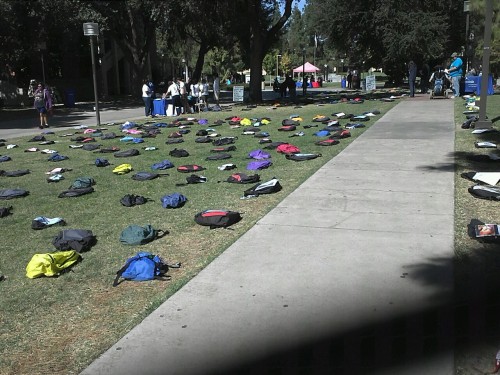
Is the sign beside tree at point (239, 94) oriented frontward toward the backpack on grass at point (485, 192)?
yes

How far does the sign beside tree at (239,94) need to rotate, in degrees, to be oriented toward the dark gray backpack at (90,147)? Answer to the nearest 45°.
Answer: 0° — it already faces it

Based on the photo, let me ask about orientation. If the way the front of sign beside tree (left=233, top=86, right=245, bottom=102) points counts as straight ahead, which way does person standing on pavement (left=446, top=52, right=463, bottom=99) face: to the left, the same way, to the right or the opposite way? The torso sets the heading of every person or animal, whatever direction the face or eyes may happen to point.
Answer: to the right

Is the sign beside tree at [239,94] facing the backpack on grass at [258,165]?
yes

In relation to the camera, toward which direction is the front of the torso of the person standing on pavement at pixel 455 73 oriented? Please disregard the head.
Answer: to the viewer's left

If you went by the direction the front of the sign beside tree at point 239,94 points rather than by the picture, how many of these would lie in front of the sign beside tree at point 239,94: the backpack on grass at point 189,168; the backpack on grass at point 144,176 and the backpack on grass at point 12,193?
3

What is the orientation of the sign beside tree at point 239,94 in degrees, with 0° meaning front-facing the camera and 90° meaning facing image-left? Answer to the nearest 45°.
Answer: approximately 0°
